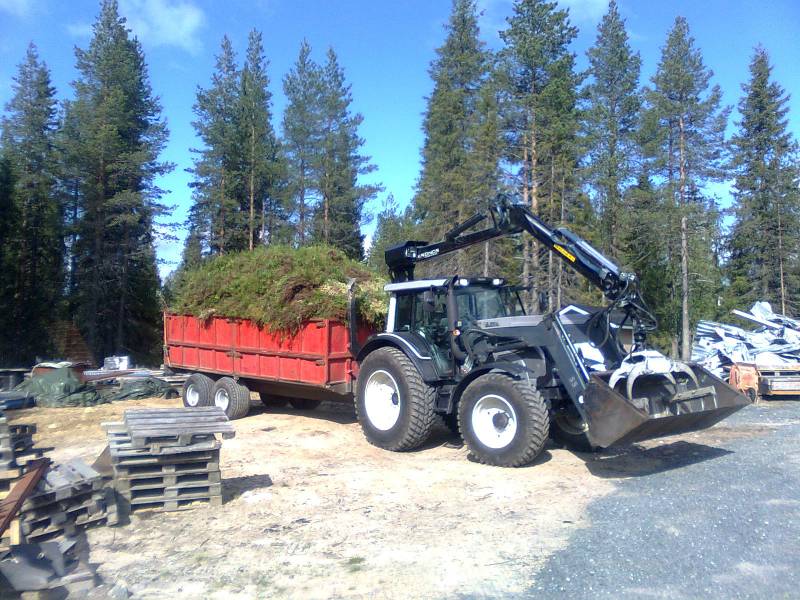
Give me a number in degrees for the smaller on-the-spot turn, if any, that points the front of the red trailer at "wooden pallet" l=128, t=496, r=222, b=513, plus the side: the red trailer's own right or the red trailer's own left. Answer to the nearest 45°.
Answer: approximately 45° to the red trailer's own right

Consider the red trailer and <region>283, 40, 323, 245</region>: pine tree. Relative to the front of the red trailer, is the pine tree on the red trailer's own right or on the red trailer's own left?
on the red trailer's own left

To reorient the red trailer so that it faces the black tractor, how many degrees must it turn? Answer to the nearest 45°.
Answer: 0° — it already faces it

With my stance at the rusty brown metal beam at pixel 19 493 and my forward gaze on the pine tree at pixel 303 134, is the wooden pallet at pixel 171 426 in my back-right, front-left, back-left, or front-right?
front-right

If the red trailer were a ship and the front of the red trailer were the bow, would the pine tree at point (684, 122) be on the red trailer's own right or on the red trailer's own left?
on the red trailer's own left

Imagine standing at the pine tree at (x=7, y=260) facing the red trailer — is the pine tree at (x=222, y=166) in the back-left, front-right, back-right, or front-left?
front-left

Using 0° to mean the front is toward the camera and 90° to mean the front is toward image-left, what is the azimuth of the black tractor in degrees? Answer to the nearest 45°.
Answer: approximately 315°

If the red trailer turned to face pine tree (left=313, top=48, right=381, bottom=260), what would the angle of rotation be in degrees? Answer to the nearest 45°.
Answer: approximately 135° to its left

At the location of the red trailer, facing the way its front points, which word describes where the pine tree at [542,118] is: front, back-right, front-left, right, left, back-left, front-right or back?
left

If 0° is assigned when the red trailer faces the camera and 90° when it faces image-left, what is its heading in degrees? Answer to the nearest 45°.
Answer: approximately 315°

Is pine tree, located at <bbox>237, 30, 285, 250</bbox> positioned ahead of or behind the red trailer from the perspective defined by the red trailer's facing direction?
behind

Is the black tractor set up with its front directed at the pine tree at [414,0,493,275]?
no

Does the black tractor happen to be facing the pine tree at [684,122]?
no

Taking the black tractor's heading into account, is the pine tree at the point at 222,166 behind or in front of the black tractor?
behind

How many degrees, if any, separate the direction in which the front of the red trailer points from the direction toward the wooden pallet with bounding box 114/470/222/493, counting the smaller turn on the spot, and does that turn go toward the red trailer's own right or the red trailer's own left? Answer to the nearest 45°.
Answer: approximately 45° to the red trailer's own right
